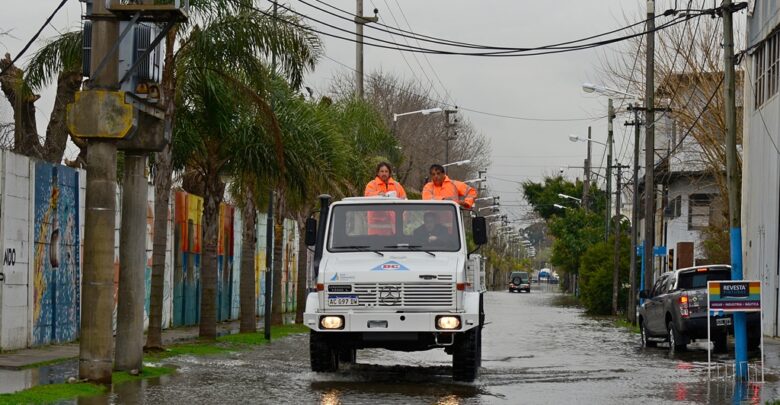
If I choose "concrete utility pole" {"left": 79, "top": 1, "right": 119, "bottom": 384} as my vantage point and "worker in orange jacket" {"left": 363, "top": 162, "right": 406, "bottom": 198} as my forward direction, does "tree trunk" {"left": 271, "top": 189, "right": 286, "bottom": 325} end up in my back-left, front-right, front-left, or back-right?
front-left

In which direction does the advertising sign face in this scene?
toward the camera

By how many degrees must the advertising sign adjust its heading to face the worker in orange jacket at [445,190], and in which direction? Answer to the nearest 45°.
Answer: approximately 90° to its right

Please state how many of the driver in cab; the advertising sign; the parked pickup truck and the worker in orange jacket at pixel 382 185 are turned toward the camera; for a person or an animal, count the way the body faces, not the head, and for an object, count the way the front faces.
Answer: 3

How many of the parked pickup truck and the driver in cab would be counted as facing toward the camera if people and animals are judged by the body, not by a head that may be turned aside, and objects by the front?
1

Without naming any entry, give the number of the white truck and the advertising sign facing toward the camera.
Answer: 2

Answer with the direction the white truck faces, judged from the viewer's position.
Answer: facing the viewer

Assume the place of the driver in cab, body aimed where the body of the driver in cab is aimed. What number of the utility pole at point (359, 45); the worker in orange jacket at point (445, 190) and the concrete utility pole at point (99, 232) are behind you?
2

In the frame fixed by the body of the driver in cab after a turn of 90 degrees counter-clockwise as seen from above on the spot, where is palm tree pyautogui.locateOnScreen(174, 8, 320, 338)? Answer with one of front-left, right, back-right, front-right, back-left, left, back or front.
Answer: back-left

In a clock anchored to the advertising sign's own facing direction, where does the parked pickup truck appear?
The parked pickup truck is roughly at 6 o'clock from the advertising sign.

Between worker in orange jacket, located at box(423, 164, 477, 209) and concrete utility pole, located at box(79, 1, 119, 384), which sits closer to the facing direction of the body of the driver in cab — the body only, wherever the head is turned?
the concrete utility pole

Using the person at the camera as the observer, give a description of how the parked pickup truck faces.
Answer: facing away from the viewer and to the left of the viewer

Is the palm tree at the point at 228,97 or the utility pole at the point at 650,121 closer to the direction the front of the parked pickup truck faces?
the utility pole

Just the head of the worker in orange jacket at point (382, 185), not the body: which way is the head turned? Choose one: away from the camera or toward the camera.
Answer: toward the camera
